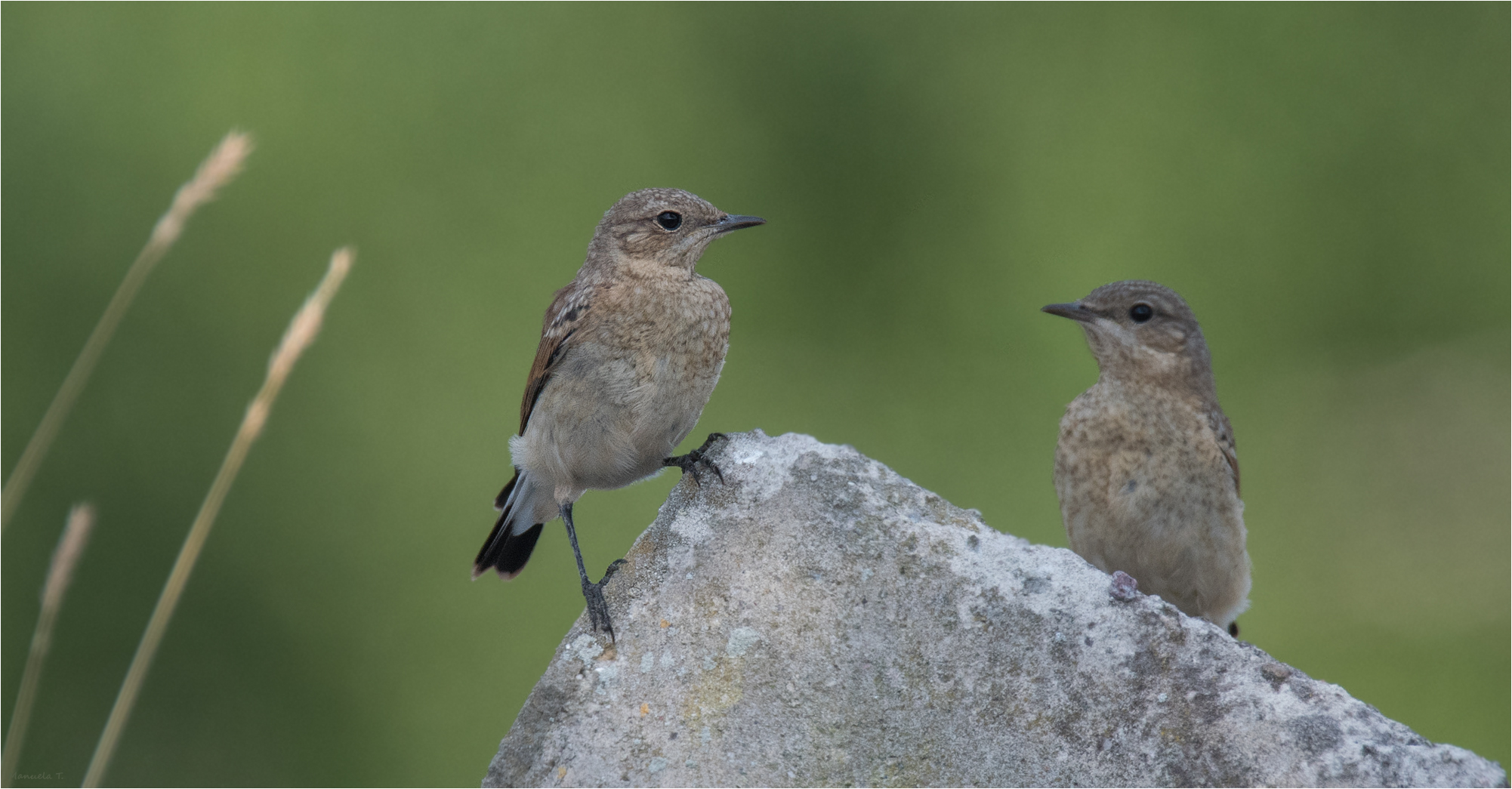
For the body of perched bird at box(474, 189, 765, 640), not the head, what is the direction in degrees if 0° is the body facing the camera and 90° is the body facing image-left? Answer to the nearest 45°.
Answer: approximately 315°

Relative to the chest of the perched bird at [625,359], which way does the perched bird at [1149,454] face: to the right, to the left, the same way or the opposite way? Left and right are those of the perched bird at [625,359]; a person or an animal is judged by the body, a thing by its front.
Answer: to the right

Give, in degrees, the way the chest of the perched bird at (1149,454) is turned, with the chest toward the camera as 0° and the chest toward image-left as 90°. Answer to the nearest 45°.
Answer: approximately 45°
